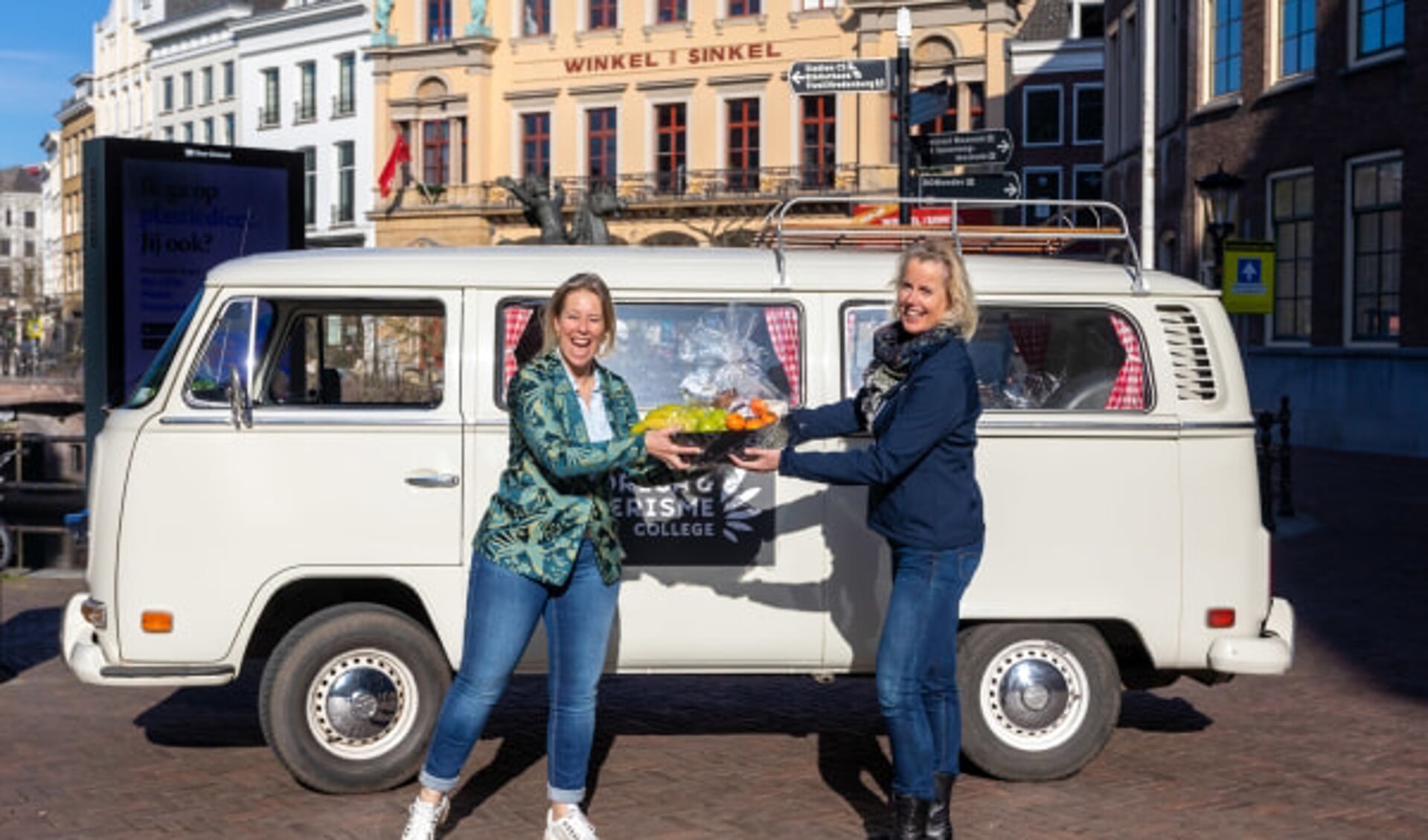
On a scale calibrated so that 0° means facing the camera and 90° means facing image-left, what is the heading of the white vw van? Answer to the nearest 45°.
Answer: approximately 90°

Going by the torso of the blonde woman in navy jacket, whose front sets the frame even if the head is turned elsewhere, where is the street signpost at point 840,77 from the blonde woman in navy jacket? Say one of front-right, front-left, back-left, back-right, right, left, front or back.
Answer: right

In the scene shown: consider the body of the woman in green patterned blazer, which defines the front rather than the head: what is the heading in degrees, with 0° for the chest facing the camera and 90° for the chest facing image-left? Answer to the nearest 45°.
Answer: approximately 315°

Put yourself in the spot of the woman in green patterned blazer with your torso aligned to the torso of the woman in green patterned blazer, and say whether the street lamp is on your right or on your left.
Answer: on your left

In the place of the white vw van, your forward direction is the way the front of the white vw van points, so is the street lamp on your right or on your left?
on your right

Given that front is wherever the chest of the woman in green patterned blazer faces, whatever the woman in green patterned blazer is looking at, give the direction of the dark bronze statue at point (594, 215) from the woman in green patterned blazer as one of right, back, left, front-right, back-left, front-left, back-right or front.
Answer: back-left

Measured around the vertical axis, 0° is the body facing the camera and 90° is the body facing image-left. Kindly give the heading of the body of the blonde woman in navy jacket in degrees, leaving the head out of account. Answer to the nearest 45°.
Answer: approximately 90°

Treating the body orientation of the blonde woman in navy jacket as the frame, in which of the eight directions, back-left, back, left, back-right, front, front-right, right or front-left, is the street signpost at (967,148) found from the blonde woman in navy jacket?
right

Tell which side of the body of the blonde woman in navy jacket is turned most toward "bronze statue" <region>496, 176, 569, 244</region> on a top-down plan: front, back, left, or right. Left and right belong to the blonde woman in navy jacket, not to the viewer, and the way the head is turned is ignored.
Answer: right
